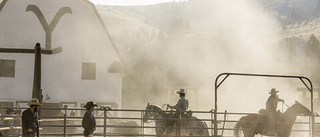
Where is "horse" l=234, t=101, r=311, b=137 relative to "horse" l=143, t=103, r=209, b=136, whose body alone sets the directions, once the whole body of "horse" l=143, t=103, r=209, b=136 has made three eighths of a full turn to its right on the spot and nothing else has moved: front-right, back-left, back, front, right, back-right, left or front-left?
front-right

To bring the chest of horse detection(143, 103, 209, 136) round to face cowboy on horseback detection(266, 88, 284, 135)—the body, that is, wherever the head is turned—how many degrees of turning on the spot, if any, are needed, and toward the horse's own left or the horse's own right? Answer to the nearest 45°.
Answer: approximately 180°

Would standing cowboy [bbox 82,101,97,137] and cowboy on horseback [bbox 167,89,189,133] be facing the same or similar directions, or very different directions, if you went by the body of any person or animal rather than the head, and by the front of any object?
very different directions

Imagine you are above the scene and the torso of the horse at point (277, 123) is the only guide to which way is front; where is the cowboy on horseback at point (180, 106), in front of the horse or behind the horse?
behind

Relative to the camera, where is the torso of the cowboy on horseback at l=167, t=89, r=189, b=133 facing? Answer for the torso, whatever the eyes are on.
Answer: to the viewer's left

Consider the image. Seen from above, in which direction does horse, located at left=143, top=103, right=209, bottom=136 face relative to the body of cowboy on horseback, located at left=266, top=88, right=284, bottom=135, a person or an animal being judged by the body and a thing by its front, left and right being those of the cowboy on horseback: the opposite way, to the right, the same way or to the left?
the opposite way

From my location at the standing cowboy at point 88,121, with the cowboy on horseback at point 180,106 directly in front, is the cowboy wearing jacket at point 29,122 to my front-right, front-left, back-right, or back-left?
back-left

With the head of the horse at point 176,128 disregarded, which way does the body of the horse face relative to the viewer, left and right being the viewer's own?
facing to the left of the viewer

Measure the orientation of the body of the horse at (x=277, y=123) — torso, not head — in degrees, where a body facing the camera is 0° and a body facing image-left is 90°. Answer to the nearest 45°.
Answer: approximately 270°

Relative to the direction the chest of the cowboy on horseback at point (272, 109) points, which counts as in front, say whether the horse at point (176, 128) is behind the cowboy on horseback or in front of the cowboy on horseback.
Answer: behind

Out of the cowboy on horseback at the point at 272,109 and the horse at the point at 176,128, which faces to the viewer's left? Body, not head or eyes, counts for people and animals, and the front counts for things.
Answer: the horse

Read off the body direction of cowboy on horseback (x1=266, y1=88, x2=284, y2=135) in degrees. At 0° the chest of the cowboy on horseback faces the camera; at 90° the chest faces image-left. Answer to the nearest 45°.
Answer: approximately 270°
